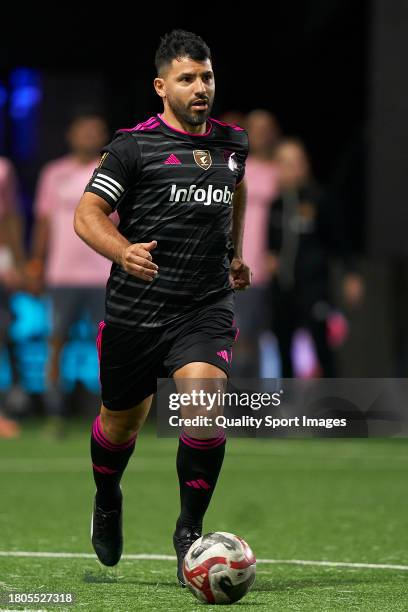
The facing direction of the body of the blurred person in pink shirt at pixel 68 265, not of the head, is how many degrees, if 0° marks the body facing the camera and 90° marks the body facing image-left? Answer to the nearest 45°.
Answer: approximately 0°

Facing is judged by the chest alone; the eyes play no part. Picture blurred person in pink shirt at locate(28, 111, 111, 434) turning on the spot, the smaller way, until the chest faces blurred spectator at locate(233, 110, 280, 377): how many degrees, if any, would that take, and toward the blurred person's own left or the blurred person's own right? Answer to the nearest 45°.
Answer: approximately 90° to the blurred person's own left

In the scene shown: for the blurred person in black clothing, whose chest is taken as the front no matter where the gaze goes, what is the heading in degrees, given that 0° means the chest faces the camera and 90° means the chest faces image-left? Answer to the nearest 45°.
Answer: approximately 45°

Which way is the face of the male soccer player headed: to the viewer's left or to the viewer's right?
to the viewer's right

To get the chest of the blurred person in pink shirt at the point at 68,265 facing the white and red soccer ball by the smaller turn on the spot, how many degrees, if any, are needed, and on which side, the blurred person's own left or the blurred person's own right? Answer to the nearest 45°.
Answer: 0° — they already face it
